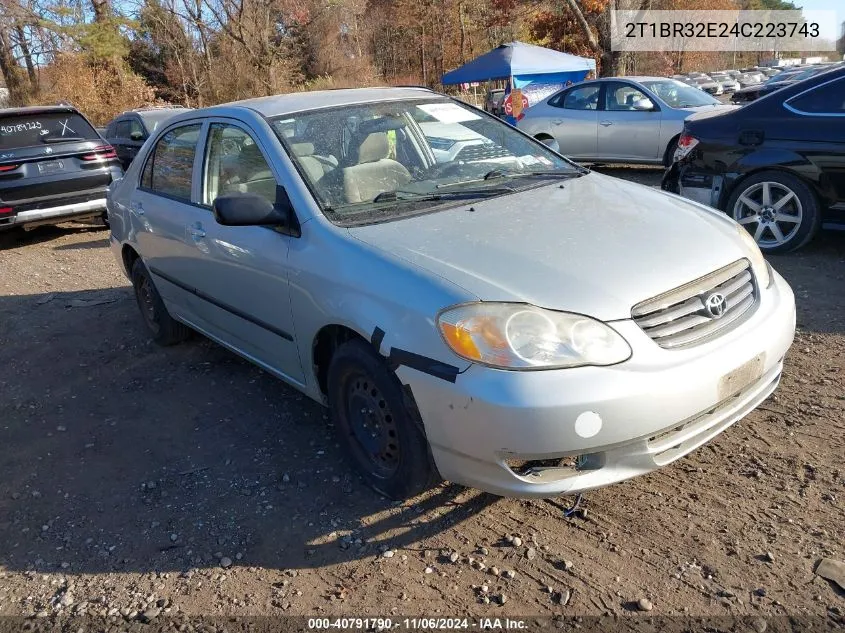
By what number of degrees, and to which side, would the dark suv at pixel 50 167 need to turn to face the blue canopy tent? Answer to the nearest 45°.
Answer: approximately 45° to its right

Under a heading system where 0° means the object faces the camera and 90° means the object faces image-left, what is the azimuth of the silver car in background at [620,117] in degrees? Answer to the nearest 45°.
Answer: approximately 315°

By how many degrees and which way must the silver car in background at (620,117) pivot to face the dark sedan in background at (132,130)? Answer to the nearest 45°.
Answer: approximately 135° to its right

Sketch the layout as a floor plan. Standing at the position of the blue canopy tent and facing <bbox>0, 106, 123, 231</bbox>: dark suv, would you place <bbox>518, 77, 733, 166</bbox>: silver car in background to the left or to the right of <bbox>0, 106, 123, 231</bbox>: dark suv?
left

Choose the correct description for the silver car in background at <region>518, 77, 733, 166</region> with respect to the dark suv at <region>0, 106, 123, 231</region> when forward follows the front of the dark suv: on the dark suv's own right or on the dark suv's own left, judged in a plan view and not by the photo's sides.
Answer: on the dark suv's own right

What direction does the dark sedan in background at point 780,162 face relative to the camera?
to the viewer's right

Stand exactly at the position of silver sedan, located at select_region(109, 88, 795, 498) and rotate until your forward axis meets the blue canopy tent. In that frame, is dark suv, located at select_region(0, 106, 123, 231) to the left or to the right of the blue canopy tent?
left

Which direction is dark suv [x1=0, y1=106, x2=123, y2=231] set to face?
away from the camera

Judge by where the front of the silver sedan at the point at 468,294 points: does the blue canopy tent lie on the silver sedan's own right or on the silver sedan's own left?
on the silver sedan's own left

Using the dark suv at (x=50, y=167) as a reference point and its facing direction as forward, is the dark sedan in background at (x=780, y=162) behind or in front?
behind

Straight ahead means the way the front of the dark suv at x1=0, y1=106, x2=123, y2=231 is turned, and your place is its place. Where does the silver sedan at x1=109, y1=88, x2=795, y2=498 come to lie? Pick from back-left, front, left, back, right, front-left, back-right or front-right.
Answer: back

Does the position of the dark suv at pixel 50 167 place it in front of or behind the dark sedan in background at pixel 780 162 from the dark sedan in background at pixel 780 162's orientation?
behind
